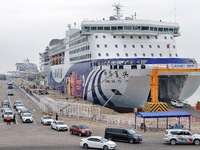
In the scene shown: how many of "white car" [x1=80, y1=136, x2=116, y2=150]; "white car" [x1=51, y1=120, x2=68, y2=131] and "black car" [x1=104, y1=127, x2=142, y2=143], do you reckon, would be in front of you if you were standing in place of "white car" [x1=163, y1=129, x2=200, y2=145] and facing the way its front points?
0

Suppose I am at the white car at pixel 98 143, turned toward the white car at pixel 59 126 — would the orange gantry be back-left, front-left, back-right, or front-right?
front-right

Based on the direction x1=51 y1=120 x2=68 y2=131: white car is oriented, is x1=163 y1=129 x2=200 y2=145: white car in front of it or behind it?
in front

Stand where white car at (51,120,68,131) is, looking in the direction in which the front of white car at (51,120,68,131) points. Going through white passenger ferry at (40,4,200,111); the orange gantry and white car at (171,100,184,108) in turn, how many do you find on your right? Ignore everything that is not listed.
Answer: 0

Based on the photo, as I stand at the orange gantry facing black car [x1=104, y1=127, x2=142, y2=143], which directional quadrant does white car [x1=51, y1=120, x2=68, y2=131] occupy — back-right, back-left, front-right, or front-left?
front-right

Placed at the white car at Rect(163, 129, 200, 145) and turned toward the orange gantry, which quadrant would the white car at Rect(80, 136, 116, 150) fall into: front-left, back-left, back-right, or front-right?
back-left

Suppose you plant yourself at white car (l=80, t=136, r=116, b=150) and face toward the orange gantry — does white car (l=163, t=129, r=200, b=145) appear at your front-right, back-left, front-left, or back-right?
front-right

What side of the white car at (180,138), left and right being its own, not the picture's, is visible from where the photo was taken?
right

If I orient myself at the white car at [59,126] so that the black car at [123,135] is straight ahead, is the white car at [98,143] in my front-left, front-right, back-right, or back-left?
front-right
